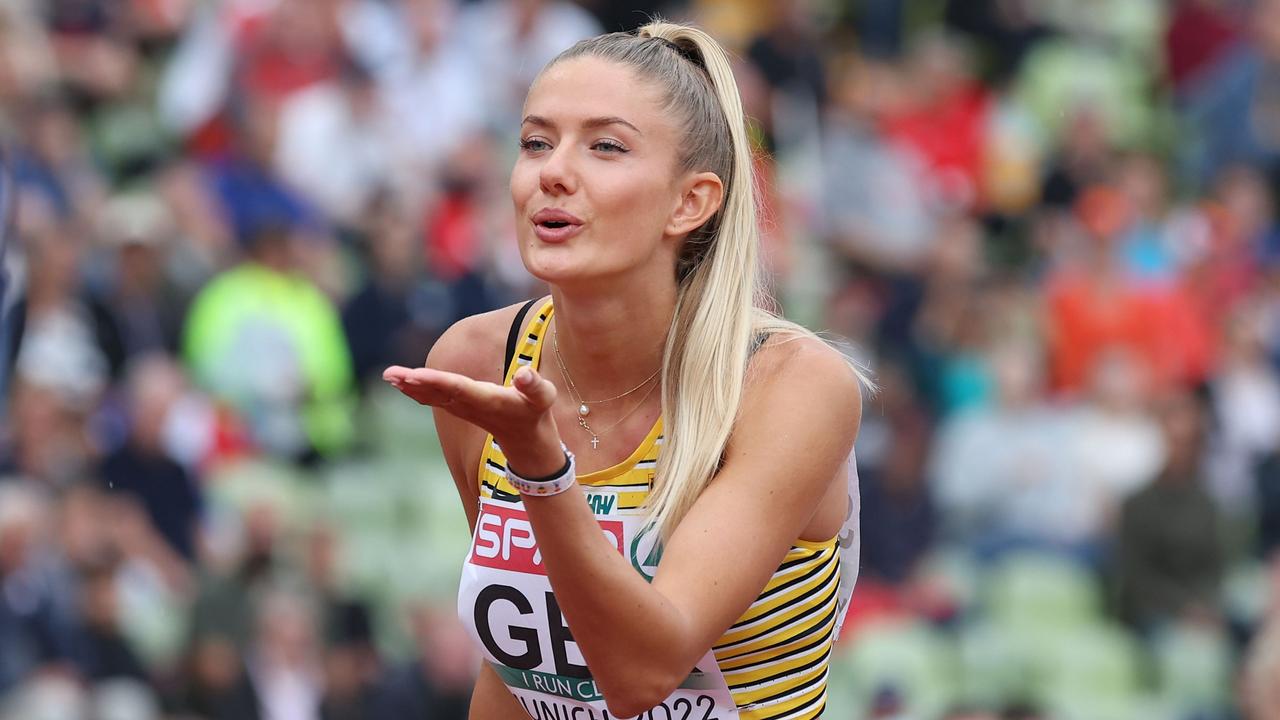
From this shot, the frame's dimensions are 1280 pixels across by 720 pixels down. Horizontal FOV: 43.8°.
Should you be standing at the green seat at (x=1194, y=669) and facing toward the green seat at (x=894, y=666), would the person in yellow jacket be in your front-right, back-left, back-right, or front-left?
front-right

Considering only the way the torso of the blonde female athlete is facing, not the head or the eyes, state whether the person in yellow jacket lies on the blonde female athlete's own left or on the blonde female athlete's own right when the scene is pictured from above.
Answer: on the blonde female athlete's own right

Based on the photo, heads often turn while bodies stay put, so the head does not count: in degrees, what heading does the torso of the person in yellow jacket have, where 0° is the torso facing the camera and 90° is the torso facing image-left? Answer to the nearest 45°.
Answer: approximately 0°

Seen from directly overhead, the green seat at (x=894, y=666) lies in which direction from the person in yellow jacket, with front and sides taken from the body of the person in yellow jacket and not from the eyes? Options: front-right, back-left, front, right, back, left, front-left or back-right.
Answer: front-left

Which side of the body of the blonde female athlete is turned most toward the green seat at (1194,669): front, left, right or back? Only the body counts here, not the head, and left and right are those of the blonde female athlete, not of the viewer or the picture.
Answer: back

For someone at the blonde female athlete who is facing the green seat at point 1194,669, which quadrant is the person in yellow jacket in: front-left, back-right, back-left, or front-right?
front-left

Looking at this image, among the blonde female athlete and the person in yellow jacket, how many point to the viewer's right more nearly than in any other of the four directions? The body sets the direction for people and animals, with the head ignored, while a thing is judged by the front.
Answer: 0

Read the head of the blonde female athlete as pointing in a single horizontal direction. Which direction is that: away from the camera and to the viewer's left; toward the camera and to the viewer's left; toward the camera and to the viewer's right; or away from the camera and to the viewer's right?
toward the camera and to the viewer's left

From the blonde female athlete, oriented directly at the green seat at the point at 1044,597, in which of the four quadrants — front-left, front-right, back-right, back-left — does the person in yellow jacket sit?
front-left

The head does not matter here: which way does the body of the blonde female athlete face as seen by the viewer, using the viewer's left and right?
facing the viewer and to the left of the viewer

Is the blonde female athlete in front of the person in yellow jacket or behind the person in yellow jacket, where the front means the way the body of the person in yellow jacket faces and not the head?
in front

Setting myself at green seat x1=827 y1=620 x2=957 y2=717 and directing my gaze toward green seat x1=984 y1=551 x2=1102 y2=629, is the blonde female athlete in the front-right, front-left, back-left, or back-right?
back-right

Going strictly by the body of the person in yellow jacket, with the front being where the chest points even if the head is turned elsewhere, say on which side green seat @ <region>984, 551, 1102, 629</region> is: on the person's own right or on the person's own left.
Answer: on the person's own left

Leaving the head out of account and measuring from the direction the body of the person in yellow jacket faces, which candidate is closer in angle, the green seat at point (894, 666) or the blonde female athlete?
the blonde female athlete
